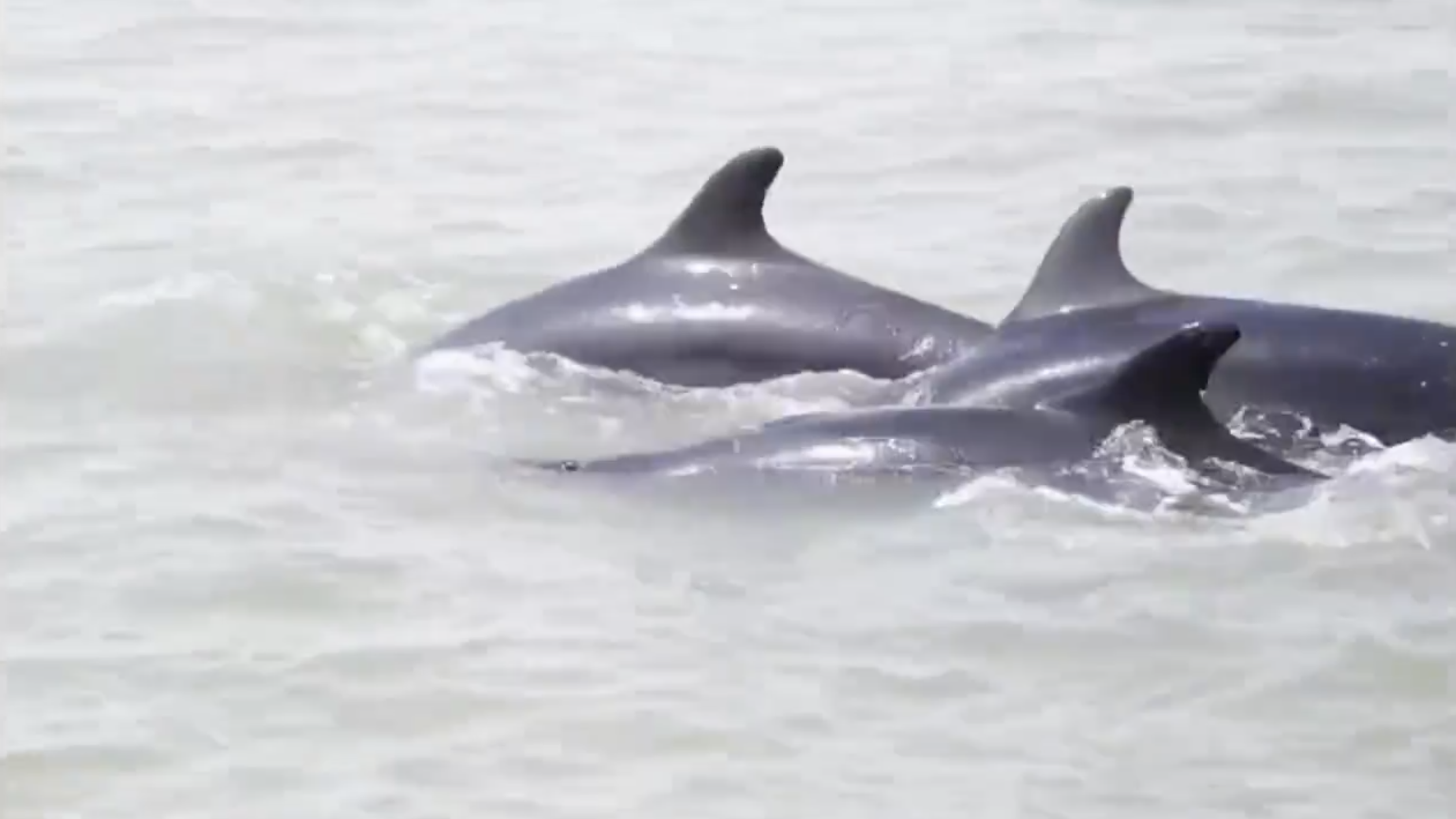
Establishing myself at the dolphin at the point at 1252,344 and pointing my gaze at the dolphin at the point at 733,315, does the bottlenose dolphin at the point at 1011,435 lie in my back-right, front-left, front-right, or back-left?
front-left

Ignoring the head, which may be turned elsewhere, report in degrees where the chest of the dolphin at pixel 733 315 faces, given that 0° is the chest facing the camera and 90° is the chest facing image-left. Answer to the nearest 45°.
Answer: approximately 90°

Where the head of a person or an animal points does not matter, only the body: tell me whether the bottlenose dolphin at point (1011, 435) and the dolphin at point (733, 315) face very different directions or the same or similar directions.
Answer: same or similar directions

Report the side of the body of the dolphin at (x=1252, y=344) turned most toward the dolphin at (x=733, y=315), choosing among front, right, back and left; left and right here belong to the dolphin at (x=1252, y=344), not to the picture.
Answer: front

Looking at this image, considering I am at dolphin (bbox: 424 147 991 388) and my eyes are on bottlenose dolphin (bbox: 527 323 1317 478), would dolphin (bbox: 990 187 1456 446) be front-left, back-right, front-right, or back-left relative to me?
front-left

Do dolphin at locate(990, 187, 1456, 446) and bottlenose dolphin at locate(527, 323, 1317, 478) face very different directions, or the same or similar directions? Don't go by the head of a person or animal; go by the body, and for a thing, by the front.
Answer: same or similar directions

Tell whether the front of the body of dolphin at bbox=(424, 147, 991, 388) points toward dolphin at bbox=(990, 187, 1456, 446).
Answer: no

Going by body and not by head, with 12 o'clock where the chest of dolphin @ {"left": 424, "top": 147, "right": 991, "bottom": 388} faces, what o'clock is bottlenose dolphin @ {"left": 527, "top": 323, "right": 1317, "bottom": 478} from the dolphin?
The bottlenose dolphin is roughly at 8 o'clock from the dolphin.

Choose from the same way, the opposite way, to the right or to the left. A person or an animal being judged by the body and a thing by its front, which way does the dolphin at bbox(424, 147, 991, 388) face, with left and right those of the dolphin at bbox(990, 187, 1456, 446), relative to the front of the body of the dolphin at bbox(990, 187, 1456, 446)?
the same way

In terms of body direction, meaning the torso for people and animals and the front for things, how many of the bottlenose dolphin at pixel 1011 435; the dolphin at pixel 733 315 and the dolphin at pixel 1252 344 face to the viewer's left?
3

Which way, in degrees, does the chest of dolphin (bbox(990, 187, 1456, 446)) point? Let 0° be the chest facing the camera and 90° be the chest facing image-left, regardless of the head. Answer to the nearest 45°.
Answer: approximately 90°

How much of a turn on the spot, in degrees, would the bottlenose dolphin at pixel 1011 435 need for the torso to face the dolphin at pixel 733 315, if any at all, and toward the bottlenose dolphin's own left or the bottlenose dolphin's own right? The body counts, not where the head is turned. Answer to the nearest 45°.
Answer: approximately 45° to the bottlenose dolphin's own right

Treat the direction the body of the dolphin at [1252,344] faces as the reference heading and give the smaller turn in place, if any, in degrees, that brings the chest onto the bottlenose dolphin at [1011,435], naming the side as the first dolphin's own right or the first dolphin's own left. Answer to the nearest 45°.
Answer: approximately 45° to the first dolphin's own left

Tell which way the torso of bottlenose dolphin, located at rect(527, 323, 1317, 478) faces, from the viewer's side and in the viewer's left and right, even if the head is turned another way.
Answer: facing to the left of the viewer
